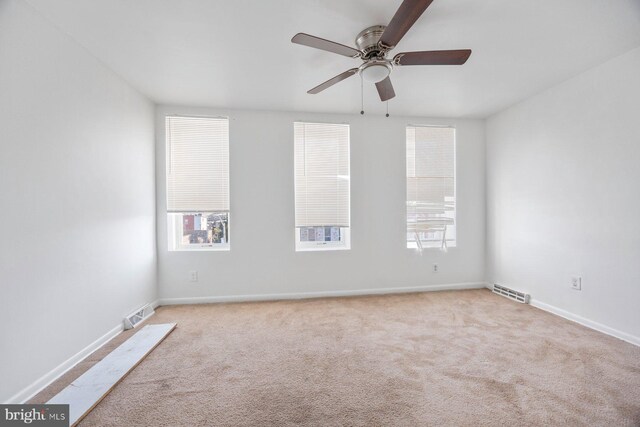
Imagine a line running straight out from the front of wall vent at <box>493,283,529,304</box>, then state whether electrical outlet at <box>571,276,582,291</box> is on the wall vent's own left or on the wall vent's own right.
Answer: on the wall vent's own left

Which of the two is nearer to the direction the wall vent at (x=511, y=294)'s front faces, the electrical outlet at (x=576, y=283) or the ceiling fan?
the ceiling fan

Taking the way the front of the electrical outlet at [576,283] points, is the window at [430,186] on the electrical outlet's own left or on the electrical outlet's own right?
on the electrical outlet's own right

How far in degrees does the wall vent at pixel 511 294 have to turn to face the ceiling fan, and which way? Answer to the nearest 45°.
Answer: approximately 45° to its left

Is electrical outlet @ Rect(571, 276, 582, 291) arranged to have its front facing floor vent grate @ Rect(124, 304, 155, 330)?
yes

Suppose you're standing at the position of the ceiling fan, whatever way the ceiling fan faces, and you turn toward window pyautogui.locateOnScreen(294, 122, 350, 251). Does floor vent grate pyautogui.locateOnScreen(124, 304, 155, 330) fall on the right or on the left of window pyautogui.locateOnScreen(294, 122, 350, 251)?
left

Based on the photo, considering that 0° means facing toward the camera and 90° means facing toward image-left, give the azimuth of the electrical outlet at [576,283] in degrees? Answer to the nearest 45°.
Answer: approximately 45°

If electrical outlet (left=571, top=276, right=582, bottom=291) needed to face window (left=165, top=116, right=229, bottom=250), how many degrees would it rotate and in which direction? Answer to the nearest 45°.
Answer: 0° — it already faces it

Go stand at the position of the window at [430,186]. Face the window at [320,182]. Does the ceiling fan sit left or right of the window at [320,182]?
left
